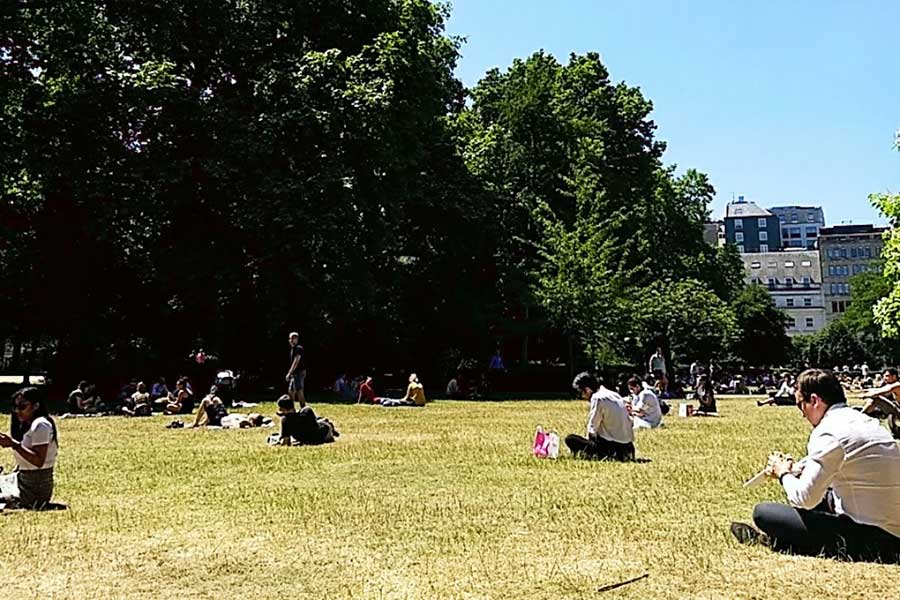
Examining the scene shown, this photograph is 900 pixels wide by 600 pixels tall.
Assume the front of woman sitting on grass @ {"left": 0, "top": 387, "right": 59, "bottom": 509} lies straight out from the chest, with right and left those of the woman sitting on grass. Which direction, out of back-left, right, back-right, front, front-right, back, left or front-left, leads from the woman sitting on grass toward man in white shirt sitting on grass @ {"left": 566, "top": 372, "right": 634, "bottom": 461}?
back

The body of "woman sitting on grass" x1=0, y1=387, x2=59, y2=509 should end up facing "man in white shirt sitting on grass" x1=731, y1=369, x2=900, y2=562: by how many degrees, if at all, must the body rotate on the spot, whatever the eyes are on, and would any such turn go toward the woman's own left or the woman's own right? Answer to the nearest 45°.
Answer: approximately 135° to the woman's own left

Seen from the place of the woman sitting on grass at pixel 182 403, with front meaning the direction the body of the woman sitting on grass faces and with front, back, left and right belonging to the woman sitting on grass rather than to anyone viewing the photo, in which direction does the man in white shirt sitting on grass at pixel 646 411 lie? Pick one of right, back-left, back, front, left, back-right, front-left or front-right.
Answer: back-left

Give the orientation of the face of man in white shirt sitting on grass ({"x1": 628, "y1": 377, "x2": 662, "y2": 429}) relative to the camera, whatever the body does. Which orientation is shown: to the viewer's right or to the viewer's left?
to the viewer's left

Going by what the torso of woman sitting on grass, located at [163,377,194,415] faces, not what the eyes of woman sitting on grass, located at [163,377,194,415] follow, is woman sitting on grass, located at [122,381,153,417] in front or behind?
in front

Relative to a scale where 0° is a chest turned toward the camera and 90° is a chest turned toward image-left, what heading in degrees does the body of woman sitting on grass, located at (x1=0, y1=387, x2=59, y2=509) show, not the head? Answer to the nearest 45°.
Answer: approximately 90°

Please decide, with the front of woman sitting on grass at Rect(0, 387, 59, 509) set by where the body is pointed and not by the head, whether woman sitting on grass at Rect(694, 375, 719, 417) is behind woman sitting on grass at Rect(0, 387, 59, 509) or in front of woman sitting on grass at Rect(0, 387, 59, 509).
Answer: behind
